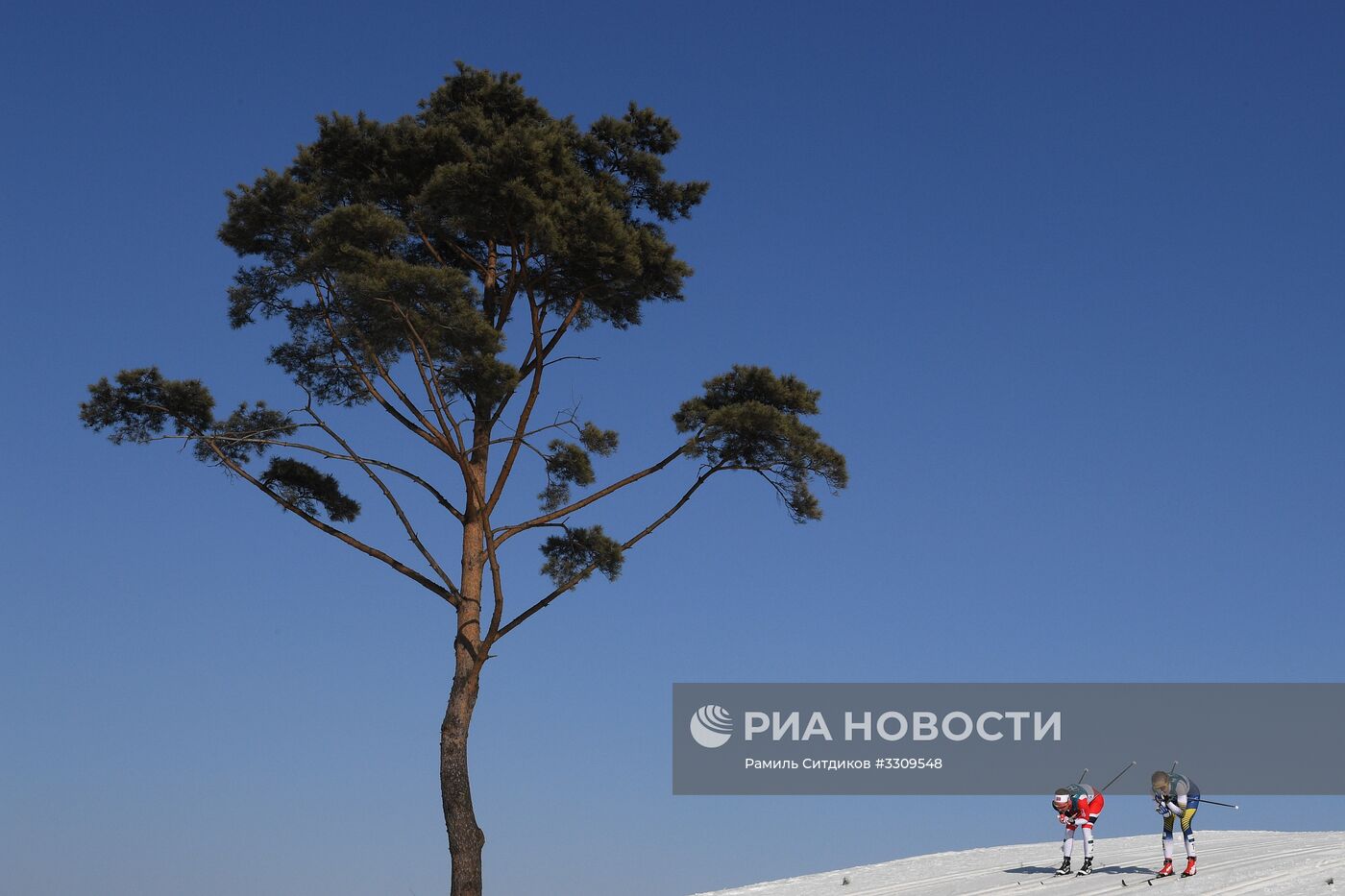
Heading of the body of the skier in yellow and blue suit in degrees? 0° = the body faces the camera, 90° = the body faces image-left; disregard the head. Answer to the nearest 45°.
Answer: approximately 45°

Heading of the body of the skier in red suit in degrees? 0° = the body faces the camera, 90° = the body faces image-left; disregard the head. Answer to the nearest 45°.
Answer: approximately 45°
